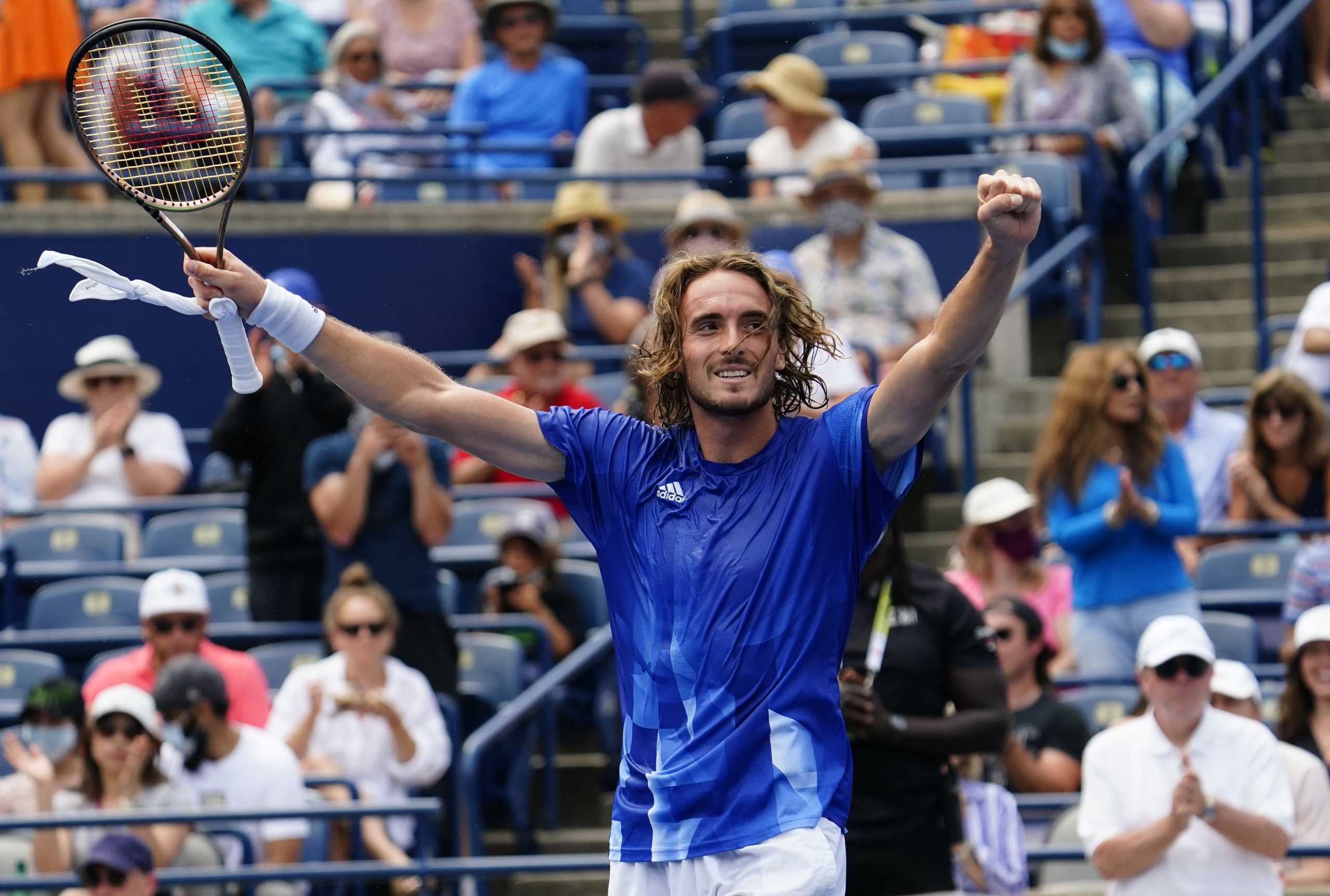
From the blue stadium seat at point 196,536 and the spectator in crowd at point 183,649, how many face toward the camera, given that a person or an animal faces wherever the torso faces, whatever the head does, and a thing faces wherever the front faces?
2

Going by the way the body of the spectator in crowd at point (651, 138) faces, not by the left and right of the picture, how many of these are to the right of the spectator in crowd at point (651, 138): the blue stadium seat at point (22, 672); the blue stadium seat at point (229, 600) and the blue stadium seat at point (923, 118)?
2

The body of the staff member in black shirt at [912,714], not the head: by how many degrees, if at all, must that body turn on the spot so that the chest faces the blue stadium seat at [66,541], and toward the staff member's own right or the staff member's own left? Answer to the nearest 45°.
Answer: approximately 90° to the staff member's own right

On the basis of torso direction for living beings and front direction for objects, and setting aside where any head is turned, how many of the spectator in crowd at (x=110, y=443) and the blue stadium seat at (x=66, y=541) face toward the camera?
2

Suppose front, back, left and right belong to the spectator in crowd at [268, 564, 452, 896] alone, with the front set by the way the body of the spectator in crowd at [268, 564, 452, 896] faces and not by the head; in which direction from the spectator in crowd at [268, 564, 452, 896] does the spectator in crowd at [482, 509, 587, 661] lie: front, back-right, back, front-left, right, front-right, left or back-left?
back-left
